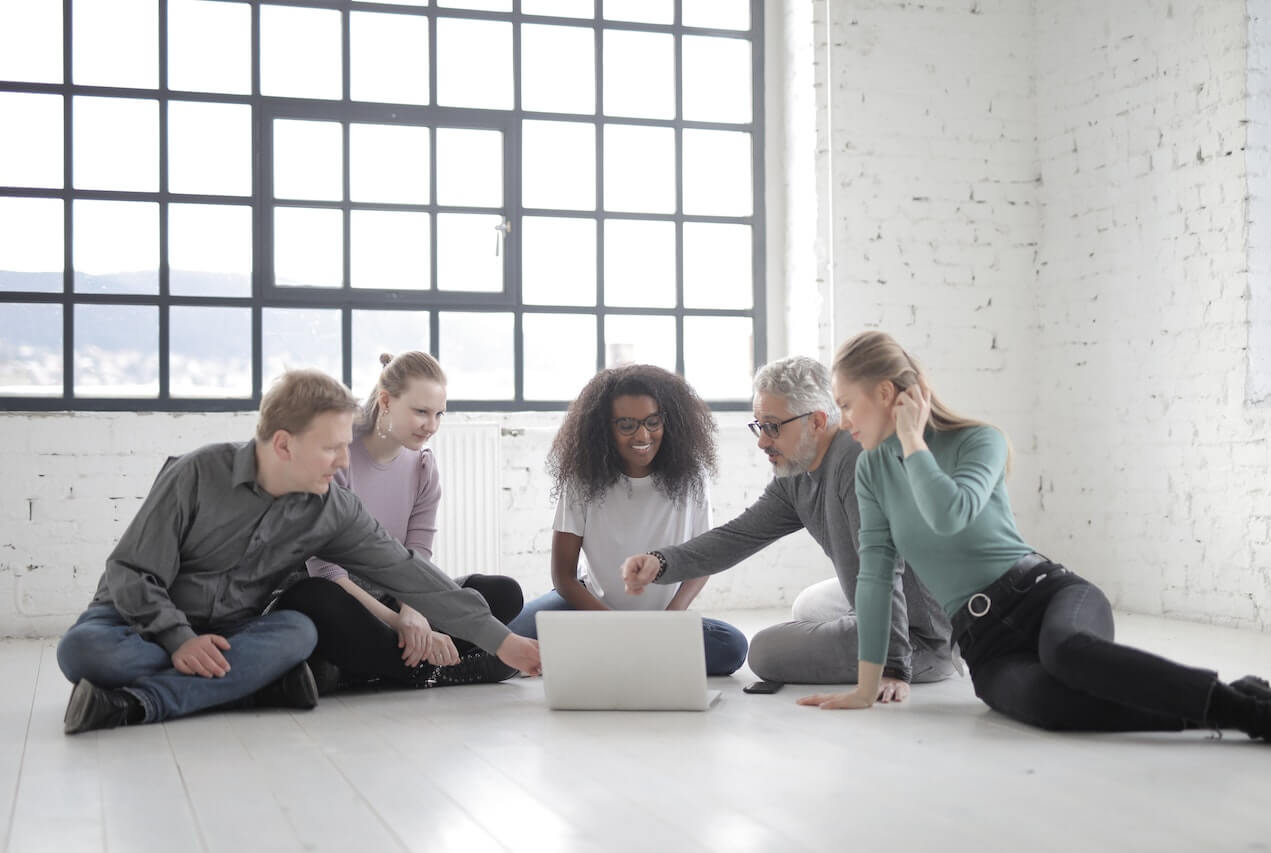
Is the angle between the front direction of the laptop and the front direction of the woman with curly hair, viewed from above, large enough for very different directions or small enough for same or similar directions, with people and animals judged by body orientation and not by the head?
very different directions

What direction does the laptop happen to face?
away from the camera

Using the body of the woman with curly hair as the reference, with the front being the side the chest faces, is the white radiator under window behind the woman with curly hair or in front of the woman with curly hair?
behind

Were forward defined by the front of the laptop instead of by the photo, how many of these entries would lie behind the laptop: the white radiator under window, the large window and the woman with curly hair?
0

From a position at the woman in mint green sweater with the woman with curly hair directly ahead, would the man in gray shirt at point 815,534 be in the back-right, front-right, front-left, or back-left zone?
front-right

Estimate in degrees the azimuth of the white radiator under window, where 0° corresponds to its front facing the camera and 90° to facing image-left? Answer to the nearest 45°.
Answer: approximately 0°

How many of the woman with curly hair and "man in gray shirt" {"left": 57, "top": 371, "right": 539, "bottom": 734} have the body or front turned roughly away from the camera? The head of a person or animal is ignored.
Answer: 0

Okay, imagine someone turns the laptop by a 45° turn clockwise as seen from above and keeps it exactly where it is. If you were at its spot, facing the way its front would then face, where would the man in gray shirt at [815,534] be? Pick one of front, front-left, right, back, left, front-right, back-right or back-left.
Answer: front

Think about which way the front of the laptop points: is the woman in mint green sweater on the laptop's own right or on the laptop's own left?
on the laptop's own right

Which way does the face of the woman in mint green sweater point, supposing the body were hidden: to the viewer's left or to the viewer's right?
to the viewer's left

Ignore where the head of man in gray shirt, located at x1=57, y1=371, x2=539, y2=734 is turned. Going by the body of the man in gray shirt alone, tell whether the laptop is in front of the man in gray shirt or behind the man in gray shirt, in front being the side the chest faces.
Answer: in front

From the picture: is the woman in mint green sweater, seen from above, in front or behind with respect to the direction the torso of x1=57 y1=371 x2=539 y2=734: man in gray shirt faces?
in front

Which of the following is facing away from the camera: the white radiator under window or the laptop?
the laptop

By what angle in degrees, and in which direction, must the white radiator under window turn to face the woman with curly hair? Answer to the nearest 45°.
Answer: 0° — it already faces them

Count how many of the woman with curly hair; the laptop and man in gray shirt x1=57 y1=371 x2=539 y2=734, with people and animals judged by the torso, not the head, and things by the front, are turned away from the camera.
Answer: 1

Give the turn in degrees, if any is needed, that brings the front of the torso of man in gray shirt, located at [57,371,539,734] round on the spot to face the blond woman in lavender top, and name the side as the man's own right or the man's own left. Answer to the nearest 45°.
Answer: approximately 90° to the man's own left

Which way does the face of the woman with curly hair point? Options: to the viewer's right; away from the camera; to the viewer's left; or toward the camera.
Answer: toward the camera

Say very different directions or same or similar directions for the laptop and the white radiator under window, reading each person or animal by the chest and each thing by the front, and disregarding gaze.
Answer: very different directions

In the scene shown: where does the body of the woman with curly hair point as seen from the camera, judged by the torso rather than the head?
toward the camera

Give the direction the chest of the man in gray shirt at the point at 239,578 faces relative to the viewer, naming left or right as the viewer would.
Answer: facing the viewer and to the right of the viewer
